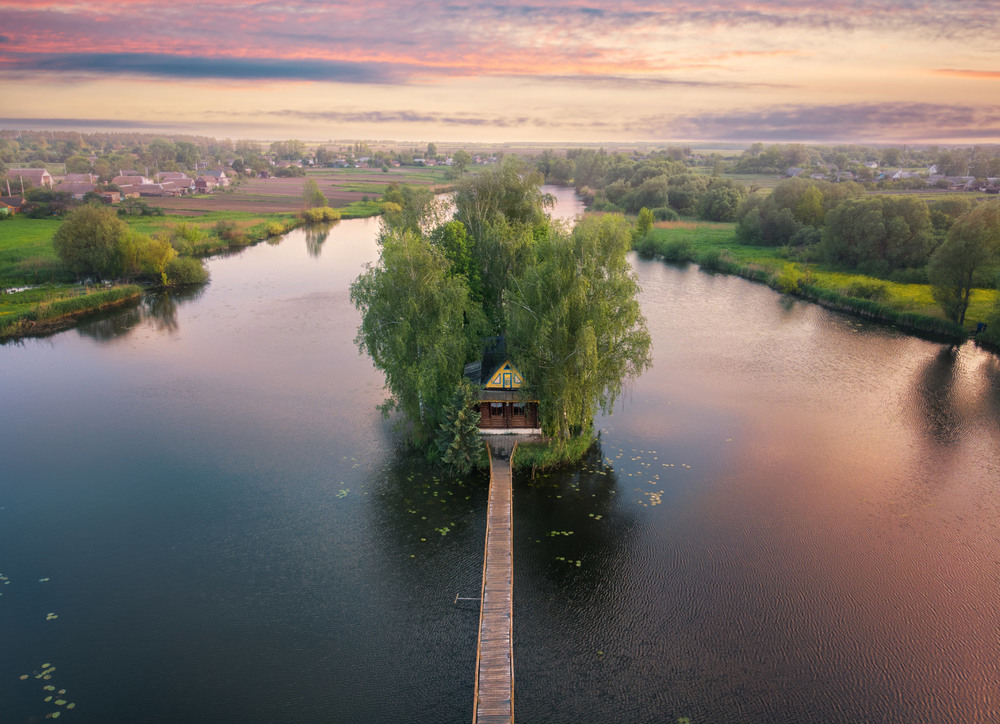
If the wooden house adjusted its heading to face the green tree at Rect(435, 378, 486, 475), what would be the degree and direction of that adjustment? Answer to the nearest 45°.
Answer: approximately 45° to its right

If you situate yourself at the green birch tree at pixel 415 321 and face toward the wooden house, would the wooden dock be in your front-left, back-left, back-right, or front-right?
front-right

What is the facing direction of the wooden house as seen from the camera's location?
facing the viewer

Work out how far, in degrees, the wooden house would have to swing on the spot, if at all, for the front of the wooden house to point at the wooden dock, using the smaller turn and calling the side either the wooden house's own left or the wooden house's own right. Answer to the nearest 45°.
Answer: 0° — it already faces it
